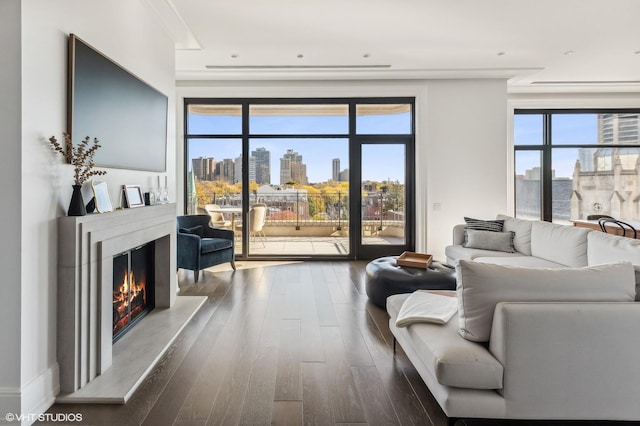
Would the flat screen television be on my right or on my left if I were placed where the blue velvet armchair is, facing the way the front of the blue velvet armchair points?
on my right

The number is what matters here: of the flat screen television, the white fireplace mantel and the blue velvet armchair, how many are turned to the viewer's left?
0

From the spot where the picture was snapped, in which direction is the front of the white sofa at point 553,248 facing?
facing the viewer and to the left of the viewer

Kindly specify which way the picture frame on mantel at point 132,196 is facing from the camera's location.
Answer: facing the viewer and to the right of the viewer

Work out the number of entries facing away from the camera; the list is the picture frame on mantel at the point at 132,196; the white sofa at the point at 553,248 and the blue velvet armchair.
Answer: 0

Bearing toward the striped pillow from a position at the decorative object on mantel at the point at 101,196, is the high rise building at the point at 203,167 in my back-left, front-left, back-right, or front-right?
front-left

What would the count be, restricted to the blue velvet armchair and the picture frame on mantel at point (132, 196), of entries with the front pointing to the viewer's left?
0

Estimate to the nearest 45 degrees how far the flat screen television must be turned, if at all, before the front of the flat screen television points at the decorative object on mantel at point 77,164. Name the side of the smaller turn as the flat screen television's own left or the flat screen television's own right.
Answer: approximately 45° to the flat screen television's own right

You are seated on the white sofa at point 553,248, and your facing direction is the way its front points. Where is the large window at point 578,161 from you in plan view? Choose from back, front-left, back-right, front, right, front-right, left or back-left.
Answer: back-right
